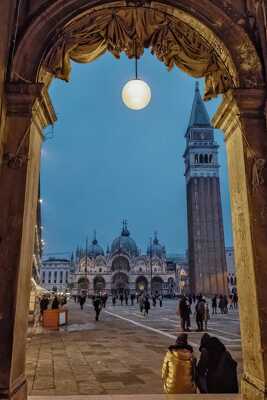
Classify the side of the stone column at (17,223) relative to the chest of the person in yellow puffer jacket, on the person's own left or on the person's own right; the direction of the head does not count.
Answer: on the person's own left

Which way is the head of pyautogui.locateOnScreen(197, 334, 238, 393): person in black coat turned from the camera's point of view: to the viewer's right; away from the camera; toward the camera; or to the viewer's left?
away from the camera

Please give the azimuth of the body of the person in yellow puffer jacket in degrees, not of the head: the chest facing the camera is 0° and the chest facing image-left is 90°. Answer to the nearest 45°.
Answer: approximately 180°

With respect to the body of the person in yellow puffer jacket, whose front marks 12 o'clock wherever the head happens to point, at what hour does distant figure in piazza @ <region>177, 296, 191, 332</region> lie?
The distant figure in piazza is roughly at 12 o'clock from the person in yellow puffer jacket.

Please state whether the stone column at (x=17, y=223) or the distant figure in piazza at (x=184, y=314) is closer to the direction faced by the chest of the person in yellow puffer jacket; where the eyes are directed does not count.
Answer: the distant figure in piazza
